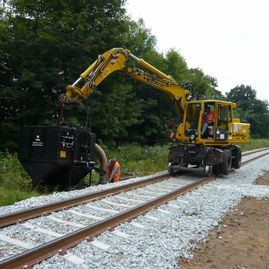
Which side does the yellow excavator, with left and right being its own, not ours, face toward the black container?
front

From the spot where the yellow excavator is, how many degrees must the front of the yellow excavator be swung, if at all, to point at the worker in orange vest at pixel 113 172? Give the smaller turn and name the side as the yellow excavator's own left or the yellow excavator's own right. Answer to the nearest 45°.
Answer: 0° — it already faces them

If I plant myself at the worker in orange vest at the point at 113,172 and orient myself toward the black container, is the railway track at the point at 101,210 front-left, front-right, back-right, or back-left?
front-left

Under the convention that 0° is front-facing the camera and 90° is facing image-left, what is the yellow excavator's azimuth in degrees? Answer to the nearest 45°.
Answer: approximately 45°
